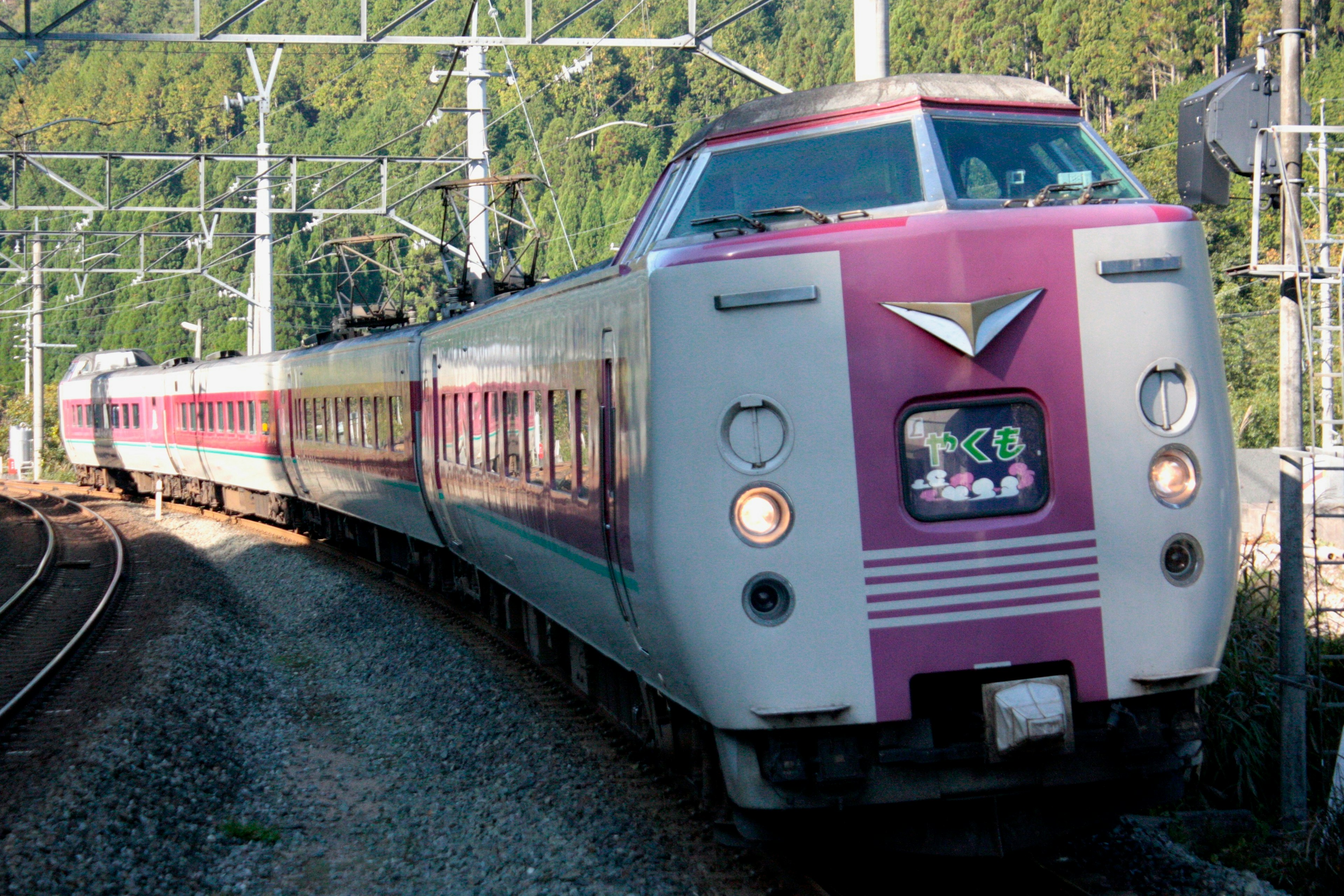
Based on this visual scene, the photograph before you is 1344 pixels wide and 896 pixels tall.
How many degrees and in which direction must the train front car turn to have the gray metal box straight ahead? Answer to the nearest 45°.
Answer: approximately 135° to its left

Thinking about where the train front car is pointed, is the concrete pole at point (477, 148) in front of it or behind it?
behind

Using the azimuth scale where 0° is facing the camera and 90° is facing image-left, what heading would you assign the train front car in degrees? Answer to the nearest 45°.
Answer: approximately 0°

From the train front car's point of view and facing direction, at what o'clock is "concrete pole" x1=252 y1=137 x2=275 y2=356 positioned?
The concrete pole is roughly at 5 o'clock from the train front car.

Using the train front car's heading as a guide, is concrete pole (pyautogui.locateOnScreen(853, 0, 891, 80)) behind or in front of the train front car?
behind

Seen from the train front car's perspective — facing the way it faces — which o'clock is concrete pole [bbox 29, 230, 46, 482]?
The concrete pole is roughly at 5 o'clock from the train front car.

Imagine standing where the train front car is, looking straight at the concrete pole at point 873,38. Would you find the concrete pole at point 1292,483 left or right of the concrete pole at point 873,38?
right
